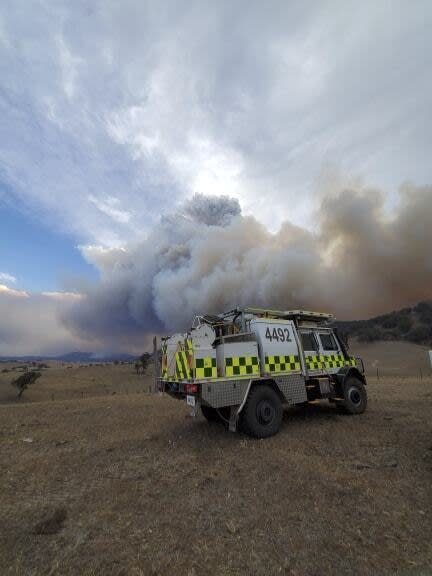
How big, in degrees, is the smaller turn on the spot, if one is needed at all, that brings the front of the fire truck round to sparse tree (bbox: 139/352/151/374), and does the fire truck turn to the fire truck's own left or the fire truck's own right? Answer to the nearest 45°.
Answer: approximately 90° to the fire truck's own left

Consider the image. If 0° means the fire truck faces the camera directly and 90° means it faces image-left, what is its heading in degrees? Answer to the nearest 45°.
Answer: approximately 225°
